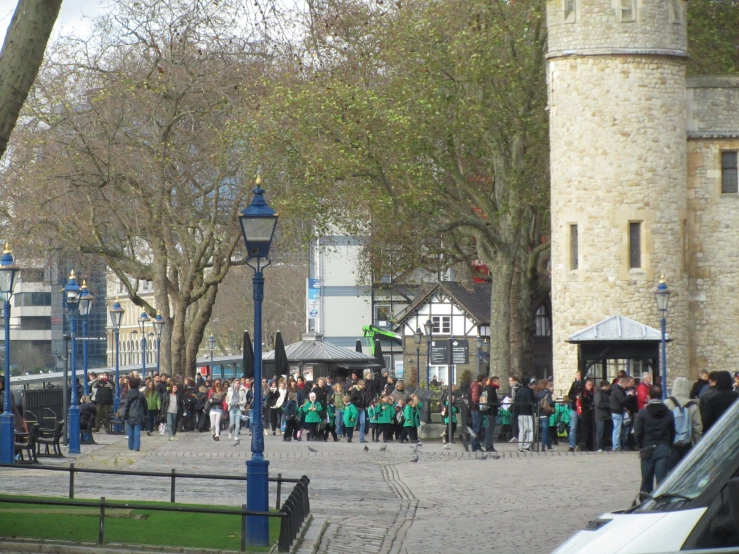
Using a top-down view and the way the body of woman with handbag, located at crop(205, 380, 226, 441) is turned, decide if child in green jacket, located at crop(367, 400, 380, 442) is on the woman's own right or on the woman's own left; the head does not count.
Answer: on the woman's own left

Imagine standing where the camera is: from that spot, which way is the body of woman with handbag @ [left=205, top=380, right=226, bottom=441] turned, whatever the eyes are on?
toward the camera

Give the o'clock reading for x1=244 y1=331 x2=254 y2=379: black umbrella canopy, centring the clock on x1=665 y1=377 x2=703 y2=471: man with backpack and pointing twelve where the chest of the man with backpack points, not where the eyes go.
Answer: The black umbrella canopy is roughly at 11 o'clock from the man with backpack.

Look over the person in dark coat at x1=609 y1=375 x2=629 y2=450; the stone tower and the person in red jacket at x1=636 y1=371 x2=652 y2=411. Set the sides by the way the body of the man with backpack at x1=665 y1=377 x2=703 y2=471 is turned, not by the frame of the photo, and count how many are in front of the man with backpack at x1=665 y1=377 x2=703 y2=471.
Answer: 3

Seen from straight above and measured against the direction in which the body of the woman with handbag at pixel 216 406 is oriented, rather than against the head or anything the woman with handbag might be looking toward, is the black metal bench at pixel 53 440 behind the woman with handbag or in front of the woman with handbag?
in front

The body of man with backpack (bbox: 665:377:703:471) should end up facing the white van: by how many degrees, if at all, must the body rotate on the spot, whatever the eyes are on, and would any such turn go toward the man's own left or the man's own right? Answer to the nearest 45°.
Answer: approximately 180°

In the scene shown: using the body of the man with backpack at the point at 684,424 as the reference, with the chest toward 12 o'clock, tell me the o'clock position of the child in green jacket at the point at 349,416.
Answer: The child in green jacket is roughly at 11 o'clock from the man with backpack.

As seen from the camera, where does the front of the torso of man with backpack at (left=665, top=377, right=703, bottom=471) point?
away from the camera

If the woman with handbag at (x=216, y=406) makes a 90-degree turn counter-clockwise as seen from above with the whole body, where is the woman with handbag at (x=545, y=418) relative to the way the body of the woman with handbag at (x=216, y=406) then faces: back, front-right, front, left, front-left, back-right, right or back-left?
front-right

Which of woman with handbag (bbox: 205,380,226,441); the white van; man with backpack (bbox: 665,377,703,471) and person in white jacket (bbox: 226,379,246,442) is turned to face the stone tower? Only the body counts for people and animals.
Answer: the man with backpack

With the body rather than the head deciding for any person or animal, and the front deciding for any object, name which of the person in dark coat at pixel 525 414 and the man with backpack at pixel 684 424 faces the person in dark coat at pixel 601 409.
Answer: the man with backpack

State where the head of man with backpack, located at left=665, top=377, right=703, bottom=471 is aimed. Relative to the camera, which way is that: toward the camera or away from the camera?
away from the camera
